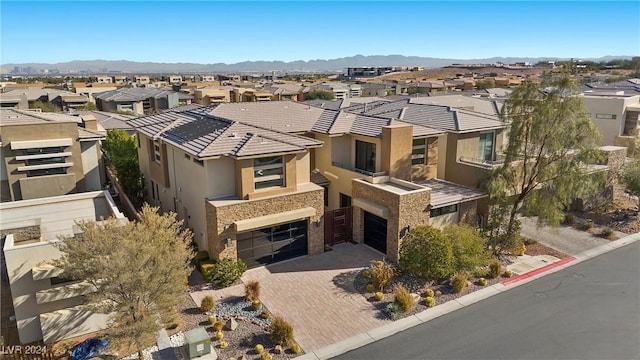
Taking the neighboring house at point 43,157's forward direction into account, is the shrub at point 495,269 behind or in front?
in front

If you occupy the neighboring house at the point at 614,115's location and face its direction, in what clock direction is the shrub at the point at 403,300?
The shrub is roughly at 2 o'clock from the neighboring house.

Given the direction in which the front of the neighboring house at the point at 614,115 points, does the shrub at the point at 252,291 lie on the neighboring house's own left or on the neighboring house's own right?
on the neighboring house's own right

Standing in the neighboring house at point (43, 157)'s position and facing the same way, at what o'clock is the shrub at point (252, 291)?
The shrub is roughly at 11 o'clock from the neighboring house.

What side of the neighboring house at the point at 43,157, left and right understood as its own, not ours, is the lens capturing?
front

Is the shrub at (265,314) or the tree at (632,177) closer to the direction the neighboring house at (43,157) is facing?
the shrub

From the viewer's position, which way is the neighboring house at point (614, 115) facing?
facing the viewer and to the right of the viewer

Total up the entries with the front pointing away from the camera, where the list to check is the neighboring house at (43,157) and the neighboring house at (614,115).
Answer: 0

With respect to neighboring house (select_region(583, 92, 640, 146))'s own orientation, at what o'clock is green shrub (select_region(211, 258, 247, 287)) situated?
The green shrub is roughly at 2 o'clock from the neighboring house.
